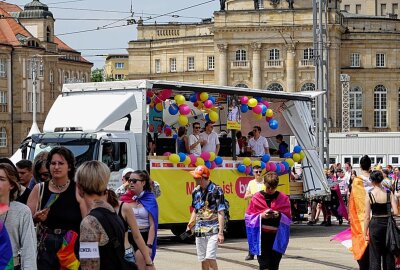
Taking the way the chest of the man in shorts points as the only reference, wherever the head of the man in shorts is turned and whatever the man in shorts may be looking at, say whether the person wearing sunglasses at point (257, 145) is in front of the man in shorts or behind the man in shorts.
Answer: behind

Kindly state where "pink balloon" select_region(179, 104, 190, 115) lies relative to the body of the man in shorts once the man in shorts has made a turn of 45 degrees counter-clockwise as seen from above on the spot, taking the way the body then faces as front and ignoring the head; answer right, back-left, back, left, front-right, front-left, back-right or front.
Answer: back

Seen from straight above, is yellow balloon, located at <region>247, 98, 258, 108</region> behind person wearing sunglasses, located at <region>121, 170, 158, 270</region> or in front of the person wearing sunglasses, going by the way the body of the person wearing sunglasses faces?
behind

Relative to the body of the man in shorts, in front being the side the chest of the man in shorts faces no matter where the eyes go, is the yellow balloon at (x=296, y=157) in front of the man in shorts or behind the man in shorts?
behind

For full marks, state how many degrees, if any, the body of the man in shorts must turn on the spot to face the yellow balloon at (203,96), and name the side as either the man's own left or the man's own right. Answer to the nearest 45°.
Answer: approximately 135° to the man's own right

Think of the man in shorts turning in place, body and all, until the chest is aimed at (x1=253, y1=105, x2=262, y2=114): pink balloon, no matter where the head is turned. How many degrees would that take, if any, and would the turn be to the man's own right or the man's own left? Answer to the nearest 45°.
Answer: approximately 135° to the man's own right

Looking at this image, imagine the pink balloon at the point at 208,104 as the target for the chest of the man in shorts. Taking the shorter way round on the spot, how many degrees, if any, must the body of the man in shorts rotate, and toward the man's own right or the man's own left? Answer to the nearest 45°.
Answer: approximately 135° to the man's own right

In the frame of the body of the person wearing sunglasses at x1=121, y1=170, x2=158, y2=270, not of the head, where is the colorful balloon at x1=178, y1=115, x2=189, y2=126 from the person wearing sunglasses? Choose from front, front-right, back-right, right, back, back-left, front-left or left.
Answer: back-right

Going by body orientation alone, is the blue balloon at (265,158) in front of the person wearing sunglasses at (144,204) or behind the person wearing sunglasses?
behind

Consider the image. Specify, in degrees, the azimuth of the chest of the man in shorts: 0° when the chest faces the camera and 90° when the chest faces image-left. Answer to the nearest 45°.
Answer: approximately 45°

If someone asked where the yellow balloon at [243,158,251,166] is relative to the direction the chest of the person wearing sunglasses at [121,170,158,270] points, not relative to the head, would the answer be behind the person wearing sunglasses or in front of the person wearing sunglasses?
behind

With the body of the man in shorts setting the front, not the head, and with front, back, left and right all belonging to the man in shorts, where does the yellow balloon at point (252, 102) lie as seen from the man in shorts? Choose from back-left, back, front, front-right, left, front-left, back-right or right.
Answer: back-right
